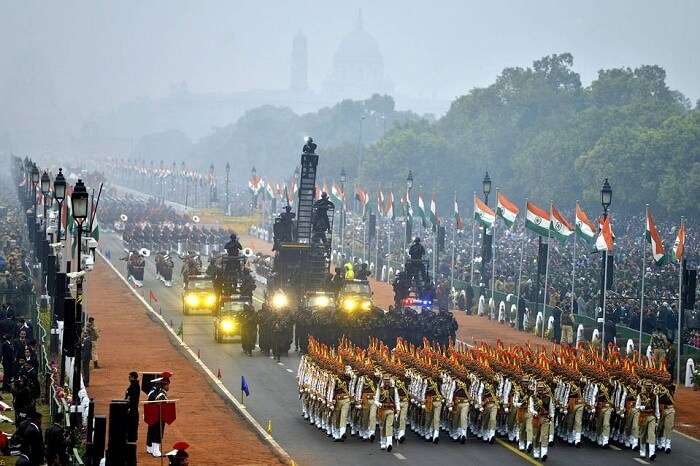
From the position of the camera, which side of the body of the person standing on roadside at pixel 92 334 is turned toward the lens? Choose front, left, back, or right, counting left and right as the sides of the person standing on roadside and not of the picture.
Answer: right

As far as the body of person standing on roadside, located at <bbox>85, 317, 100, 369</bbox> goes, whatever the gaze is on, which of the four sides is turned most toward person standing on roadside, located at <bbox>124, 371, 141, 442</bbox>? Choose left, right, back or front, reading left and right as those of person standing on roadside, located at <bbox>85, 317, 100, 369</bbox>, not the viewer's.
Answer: right
